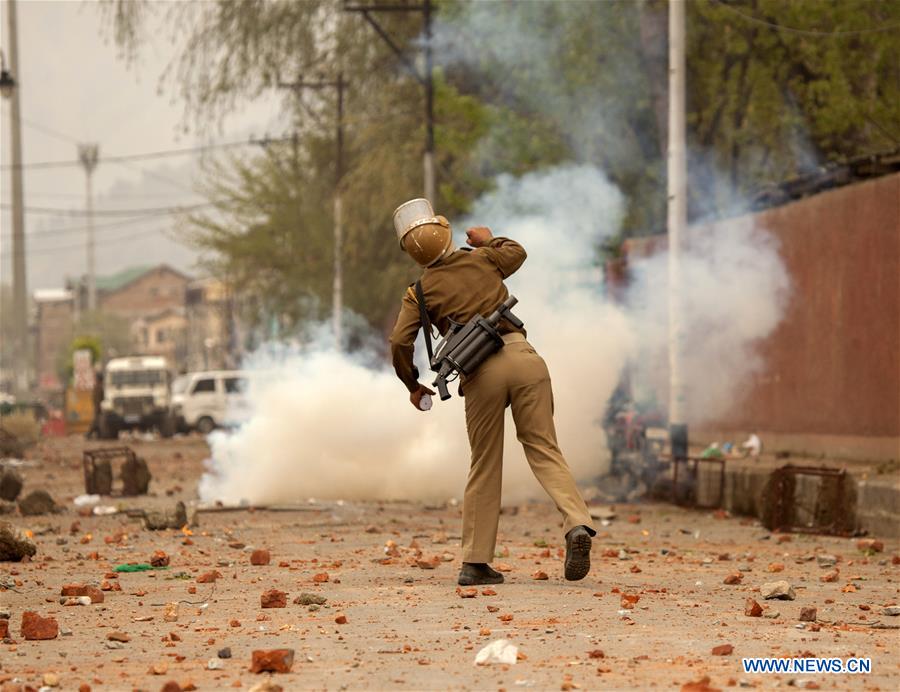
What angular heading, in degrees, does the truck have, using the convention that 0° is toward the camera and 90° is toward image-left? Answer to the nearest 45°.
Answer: approximately 0°

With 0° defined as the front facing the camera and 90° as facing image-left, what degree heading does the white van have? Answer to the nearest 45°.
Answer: approximately 45°

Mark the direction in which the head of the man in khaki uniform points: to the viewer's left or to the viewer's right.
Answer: to the viewer's left

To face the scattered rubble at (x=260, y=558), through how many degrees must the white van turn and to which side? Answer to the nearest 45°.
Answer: approximately 45° to its left

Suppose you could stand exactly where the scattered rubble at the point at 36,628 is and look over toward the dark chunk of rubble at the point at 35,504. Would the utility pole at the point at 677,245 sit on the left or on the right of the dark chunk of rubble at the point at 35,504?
right
